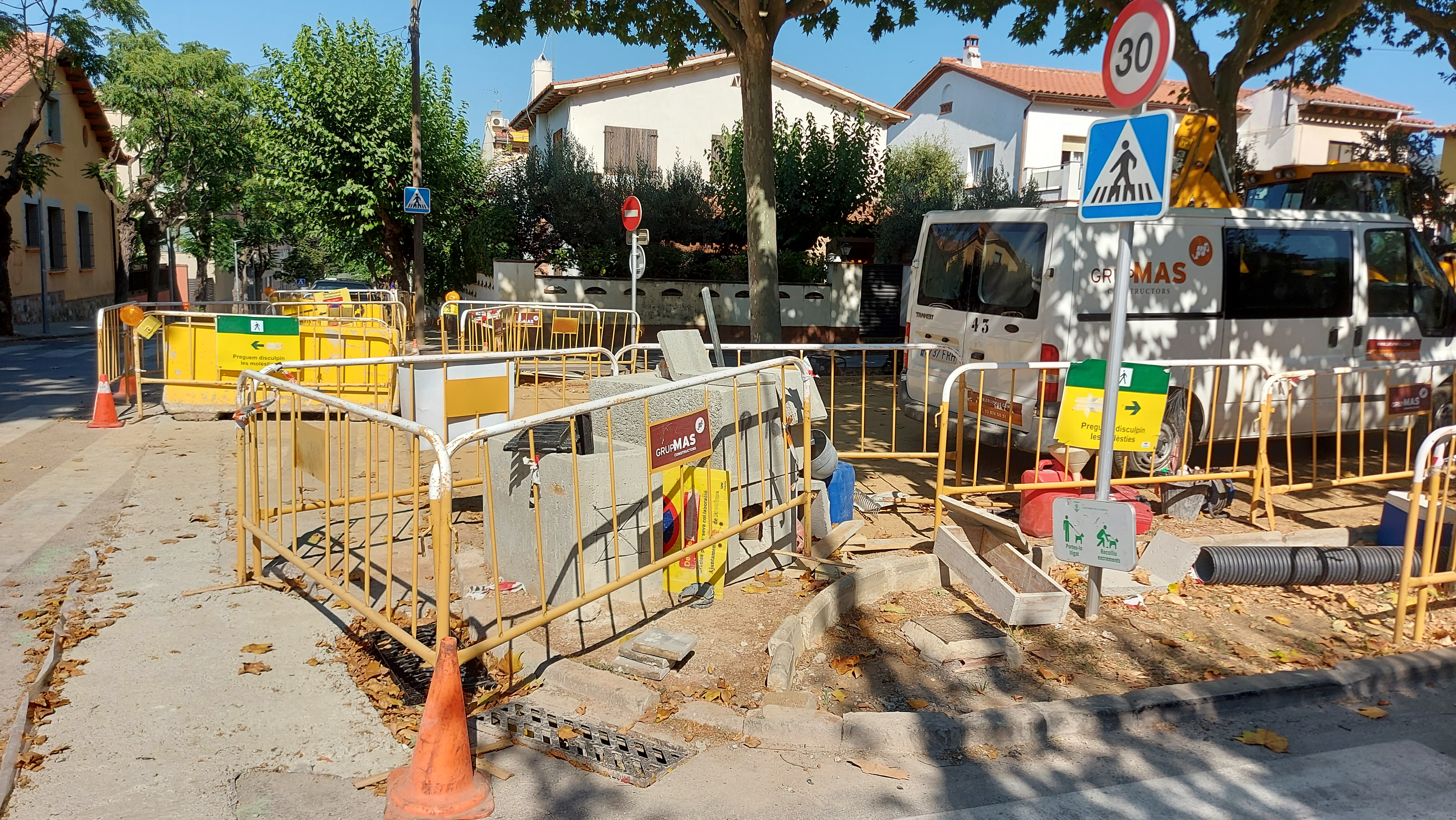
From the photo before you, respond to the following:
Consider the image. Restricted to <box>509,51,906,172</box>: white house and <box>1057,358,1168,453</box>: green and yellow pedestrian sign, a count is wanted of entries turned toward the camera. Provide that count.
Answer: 2

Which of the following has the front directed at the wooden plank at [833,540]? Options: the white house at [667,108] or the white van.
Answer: the white house

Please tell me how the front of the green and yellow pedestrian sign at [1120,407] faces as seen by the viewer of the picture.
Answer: facing the viewer

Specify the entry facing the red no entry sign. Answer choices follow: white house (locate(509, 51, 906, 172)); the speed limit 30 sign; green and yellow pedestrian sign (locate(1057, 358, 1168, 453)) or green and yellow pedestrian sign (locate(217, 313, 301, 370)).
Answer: the white house

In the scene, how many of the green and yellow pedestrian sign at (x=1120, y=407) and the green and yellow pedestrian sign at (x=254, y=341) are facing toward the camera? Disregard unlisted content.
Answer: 2

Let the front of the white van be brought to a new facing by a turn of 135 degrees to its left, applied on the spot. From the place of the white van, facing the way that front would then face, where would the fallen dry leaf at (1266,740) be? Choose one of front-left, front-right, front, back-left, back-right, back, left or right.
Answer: left

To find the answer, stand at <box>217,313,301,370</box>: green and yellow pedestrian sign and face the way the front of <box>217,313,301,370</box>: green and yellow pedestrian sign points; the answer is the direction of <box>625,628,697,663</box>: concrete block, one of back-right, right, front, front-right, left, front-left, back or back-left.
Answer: front

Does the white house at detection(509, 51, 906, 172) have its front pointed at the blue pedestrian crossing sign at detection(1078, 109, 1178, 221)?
yes

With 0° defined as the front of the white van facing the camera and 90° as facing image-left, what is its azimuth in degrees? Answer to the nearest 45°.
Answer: approximately 225°

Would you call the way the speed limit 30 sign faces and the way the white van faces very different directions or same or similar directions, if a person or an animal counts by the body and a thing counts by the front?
very different directions

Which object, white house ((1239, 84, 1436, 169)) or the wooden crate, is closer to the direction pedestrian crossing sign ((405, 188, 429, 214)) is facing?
the wooden crate

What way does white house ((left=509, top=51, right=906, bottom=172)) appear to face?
toward the camera

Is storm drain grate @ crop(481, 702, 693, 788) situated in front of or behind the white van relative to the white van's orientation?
behind

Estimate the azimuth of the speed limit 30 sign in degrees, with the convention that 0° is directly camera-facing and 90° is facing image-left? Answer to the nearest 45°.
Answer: approximately 45°

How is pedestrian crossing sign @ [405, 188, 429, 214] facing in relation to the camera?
toward the camera
